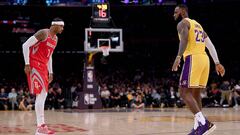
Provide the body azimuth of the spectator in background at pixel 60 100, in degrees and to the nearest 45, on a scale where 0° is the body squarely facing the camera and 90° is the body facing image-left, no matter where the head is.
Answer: approximately 0°

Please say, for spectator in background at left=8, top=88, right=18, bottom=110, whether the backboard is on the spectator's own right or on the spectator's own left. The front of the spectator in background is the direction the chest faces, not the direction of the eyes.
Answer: on the spectator's own left
